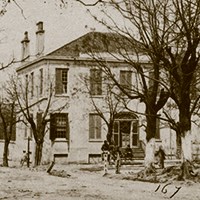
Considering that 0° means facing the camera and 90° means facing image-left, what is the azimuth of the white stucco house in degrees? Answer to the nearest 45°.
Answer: approximately 0°
